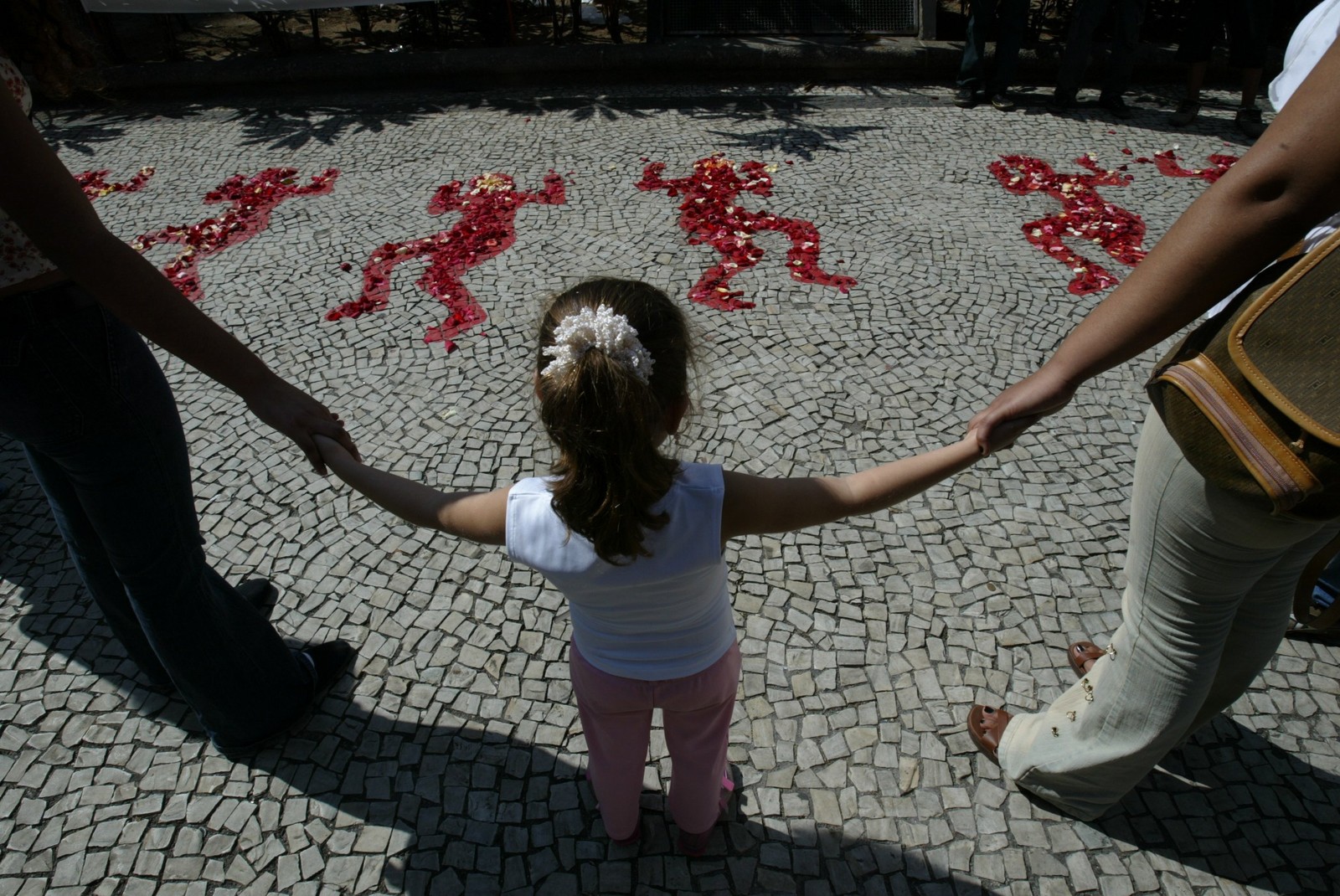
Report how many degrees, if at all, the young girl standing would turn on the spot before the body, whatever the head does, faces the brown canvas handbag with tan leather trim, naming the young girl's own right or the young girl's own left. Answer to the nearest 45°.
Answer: approximately 90° to the young girl's own right

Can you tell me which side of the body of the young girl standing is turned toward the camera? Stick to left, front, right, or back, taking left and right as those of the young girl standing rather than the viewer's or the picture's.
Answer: back
